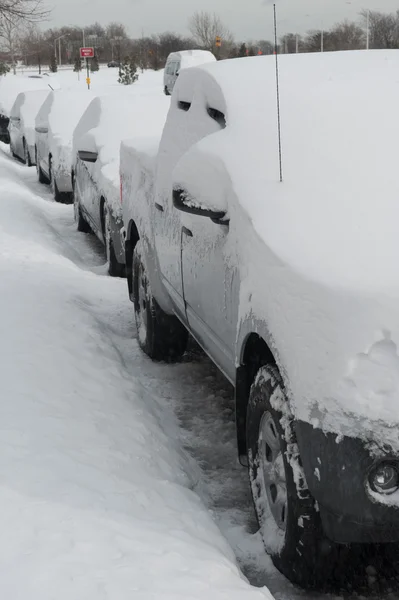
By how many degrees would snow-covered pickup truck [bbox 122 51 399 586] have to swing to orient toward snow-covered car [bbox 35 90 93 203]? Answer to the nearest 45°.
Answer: approximately 135° to its left

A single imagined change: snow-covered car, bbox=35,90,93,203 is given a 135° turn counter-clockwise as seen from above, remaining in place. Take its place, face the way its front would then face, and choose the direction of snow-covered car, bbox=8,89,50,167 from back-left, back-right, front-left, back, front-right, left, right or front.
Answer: front

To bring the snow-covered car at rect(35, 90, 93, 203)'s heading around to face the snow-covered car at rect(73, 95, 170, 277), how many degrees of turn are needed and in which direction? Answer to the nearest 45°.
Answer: approximately 45° to its right

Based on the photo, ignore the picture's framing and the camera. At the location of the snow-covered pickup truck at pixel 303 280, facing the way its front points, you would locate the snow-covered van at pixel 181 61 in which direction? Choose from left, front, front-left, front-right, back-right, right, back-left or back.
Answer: back-left

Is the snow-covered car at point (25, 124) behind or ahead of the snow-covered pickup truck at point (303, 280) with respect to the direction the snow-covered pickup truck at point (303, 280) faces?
behind

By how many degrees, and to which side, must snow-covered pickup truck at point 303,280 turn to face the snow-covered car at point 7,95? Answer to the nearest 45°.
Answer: approximately 135° to its left

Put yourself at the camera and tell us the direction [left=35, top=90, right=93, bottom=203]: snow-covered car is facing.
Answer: facing the viewer and to the right of the viewer

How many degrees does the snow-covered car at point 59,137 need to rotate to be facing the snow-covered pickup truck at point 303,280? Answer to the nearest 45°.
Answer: approximately 45° to its right

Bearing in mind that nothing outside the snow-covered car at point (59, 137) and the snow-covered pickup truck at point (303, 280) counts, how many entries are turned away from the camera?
0
